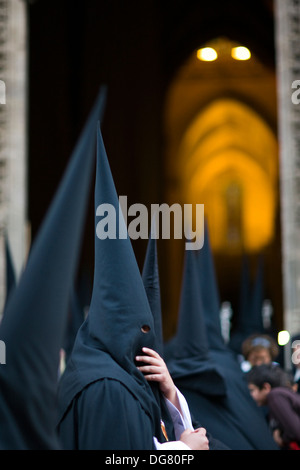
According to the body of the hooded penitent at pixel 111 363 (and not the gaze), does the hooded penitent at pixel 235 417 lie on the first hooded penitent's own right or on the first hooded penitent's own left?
on the first hooded penitent's own left

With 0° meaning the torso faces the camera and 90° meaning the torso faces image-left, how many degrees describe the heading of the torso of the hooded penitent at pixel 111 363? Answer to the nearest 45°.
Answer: approximately 270°

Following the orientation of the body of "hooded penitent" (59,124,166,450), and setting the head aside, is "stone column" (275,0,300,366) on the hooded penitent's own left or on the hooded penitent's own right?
on the hooded penitent's own left
